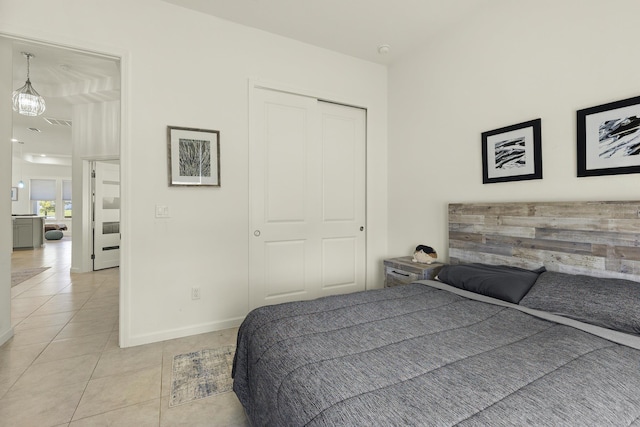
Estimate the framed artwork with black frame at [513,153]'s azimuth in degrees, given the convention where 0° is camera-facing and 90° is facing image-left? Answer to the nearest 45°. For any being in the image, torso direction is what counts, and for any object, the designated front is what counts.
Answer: approximately 45°

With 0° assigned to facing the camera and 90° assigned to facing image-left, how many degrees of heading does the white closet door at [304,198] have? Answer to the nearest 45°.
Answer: approximately 315°

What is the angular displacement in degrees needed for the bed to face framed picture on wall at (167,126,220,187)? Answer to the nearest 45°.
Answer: approximately 45° to its right

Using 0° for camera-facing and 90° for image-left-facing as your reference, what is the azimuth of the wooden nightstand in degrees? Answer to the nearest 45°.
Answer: approximately 45°

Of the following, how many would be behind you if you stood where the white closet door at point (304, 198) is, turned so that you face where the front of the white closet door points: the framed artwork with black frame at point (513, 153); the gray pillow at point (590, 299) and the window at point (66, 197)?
1

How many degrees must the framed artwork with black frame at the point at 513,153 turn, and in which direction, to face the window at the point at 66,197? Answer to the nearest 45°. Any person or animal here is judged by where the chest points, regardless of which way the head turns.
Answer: approximately 45° to its right
